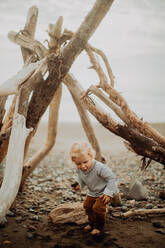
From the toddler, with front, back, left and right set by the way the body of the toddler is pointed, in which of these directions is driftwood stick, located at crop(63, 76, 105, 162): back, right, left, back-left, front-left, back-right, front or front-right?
back-right

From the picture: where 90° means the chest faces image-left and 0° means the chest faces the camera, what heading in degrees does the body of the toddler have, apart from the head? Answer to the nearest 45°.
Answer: approximately 45°

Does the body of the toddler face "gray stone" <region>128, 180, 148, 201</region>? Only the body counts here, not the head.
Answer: no

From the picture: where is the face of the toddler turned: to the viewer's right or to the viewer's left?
to the viewer's left

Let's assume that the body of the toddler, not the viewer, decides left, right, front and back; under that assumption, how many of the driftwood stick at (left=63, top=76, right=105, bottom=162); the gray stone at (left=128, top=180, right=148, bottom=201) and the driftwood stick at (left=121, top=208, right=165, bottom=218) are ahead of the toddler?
0
